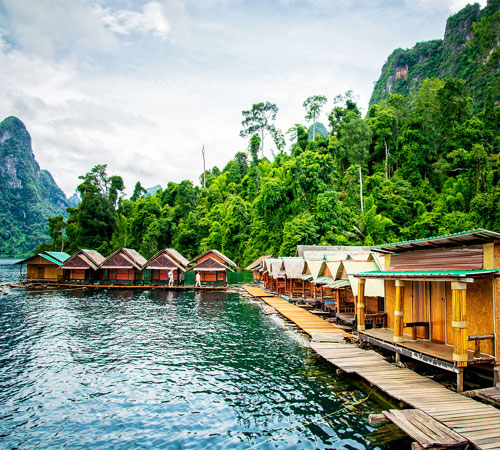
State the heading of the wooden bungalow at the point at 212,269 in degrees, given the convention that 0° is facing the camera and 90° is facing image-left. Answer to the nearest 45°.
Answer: approximately 0°

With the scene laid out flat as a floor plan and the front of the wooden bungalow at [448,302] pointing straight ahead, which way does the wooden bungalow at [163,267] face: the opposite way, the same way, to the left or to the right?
to the left

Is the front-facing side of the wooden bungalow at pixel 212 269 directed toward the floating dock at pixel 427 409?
yes

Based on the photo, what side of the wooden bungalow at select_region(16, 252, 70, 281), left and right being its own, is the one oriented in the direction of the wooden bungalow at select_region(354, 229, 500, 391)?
front

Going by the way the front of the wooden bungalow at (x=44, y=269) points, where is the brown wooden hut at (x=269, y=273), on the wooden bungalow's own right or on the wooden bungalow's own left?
on the wooden bungalow's own left

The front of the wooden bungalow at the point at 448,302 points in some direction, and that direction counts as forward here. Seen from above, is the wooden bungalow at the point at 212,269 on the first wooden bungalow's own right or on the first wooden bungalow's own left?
on the first wooden bungalow's own right

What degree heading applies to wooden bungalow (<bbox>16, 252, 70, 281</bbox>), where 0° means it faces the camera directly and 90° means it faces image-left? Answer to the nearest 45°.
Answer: approximately 0°

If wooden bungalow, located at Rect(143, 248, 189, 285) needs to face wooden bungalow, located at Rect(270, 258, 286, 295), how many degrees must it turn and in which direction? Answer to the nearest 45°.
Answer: approximately 45° to its left

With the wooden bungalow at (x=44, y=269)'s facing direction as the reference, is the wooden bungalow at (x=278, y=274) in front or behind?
in front

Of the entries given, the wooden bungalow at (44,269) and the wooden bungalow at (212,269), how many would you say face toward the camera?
2

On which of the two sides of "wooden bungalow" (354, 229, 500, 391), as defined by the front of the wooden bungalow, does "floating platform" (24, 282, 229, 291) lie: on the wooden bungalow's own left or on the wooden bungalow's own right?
on the wooden bungalow's own right
